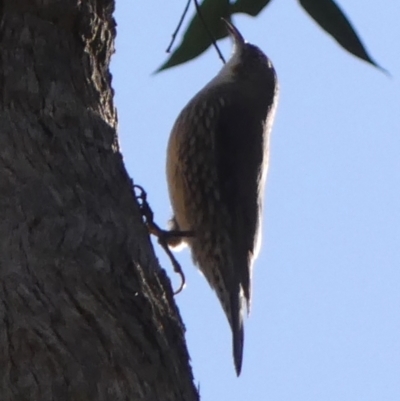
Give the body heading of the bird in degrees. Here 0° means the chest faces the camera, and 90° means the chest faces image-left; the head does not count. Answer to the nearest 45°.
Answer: approximately 90°
